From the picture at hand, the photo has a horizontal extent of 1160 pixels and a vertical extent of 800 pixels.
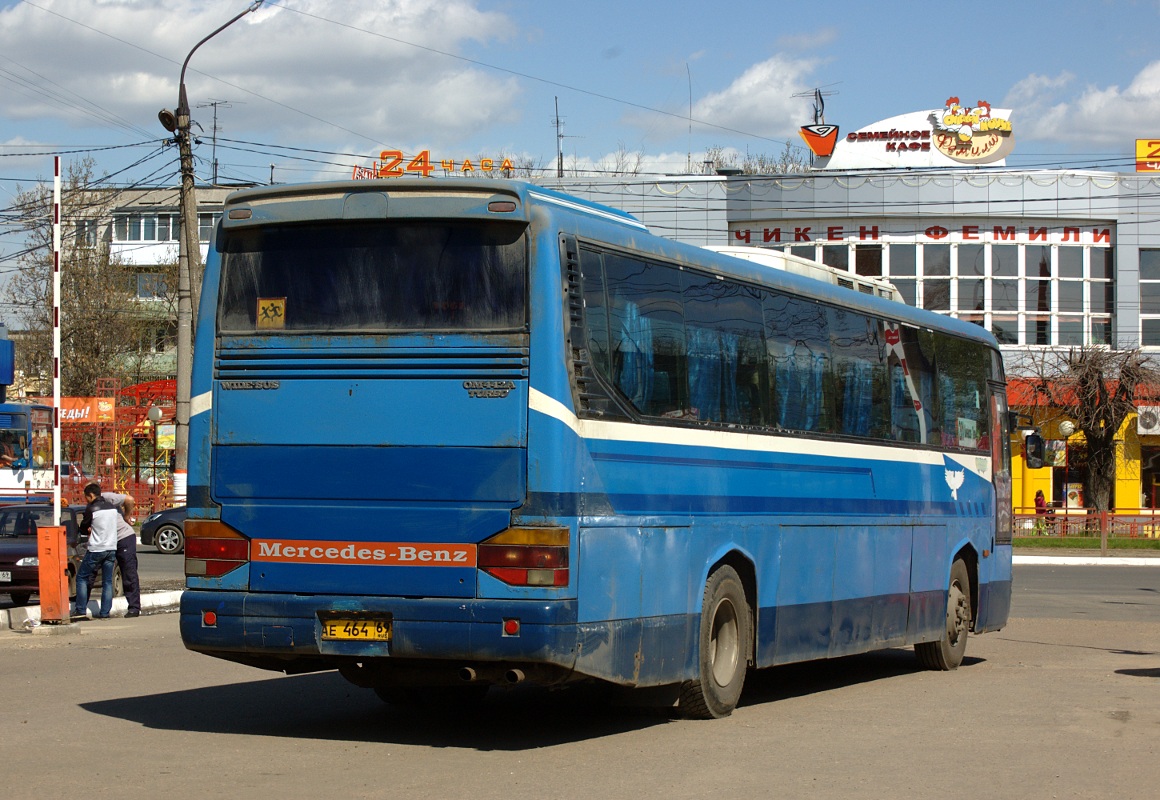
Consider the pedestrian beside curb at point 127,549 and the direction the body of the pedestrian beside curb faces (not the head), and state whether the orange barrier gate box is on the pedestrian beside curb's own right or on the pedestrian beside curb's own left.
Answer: on the pedestrian beside curb's own left

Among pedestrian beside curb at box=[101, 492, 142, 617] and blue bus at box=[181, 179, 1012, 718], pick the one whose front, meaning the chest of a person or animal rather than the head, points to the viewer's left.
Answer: the pedestrian beside curb

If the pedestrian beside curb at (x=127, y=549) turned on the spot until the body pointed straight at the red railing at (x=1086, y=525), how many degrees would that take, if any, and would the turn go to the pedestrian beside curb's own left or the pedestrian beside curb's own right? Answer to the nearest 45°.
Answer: approximately 135° to the pedestrian beside curb's own right

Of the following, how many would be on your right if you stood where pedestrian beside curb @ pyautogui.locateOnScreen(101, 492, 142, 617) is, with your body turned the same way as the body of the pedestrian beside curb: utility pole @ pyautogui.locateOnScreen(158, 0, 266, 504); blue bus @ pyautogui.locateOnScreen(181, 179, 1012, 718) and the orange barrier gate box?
1

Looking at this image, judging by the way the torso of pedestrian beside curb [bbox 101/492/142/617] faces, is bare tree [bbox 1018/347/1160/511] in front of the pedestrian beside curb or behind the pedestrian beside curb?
behind

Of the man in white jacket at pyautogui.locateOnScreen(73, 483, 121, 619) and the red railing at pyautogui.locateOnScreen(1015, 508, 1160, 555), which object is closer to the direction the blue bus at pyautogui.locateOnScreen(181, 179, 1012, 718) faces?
the red railing

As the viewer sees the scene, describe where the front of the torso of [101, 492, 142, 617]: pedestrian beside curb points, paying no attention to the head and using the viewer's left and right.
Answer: facing to the left of the viewer

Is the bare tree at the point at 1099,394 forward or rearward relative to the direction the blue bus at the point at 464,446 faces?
forward

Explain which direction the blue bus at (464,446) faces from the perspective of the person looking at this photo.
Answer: facing away from the viewer and to the right of the viewer

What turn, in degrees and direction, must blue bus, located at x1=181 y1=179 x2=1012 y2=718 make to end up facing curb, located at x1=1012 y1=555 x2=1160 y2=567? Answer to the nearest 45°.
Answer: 0° — it already faces it

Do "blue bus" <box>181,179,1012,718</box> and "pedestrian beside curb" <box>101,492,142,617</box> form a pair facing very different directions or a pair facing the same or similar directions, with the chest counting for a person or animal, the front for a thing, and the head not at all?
very different directions

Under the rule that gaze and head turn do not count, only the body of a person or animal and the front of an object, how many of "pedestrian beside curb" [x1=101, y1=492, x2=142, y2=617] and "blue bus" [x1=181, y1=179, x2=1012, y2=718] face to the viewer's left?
1
